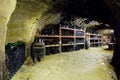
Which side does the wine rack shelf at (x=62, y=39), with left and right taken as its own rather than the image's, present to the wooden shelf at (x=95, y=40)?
left

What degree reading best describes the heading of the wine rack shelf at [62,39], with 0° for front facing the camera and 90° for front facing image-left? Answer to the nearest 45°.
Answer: approximately 315°
